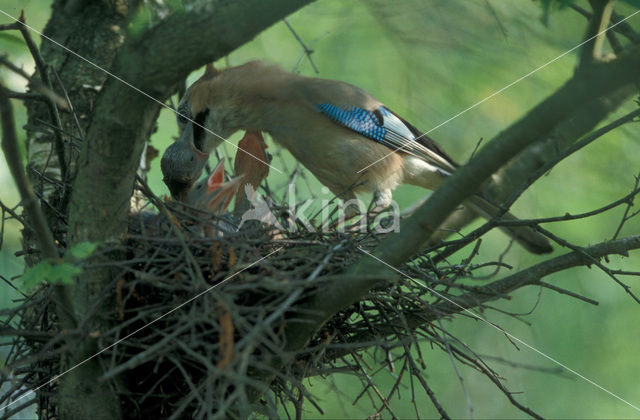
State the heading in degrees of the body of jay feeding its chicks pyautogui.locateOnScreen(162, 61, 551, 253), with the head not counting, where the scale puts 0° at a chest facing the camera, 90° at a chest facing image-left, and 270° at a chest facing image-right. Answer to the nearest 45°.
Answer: approximately 90°
